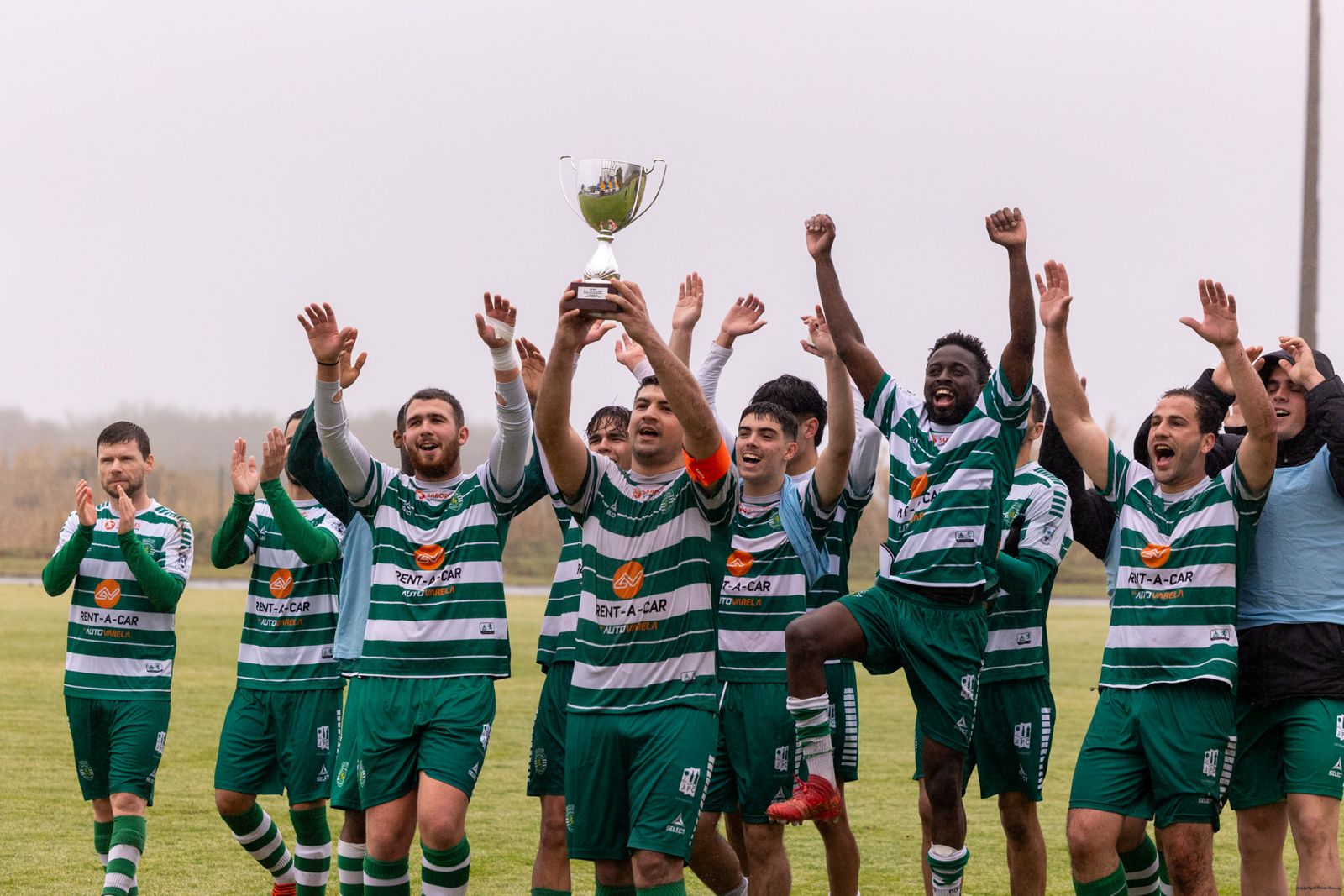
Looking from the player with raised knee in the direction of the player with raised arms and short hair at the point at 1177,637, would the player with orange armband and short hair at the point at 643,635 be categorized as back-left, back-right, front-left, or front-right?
back-right

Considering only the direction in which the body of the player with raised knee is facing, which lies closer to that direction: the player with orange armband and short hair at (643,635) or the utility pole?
the player with orange armband and short hair

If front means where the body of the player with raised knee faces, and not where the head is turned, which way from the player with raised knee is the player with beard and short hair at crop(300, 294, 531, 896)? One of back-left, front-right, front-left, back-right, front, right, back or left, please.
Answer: front-right

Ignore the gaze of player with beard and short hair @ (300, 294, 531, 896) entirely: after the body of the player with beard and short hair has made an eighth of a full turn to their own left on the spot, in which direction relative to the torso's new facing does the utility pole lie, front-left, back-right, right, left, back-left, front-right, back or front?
left

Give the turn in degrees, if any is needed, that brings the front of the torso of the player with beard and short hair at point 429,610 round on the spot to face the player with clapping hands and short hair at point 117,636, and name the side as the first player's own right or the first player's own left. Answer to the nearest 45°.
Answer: approximately 135° to the first player's own right

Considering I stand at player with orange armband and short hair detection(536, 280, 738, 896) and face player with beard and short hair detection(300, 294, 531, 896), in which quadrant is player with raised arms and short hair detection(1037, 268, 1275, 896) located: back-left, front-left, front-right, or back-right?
back-right

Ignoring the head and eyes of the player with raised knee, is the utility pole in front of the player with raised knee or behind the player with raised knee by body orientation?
behind

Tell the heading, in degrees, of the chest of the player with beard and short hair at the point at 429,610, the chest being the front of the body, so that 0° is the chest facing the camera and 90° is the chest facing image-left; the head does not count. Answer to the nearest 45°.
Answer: approximately 0°

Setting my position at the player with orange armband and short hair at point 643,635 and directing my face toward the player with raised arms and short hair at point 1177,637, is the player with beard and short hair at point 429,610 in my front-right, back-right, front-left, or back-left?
back-left

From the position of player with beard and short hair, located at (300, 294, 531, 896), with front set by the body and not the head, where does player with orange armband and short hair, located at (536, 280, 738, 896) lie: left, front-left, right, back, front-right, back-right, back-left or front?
front-left

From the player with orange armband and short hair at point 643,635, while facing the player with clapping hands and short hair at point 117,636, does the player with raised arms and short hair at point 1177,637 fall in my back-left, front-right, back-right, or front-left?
back-right

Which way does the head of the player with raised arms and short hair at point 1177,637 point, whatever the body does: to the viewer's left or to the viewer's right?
to the viewer's left

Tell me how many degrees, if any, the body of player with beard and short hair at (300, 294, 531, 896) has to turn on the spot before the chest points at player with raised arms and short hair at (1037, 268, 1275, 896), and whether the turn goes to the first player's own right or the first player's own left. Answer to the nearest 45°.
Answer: approximately 90° to the first player's own left
